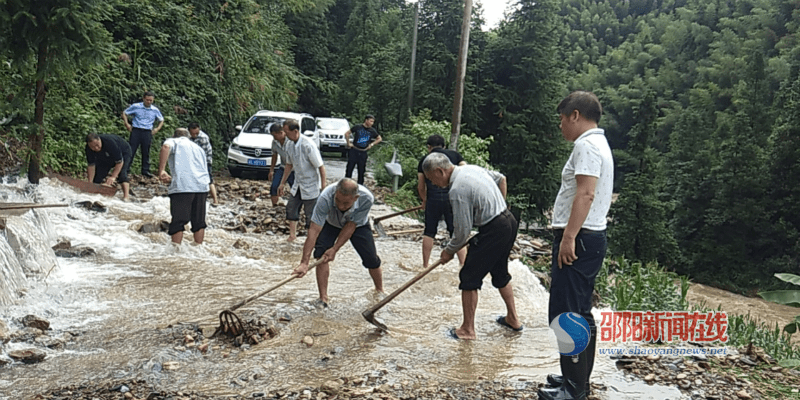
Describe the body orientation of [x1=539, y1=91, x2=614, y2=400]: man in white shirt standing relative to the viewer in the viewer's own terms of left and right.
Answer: facing to the left of the viewer

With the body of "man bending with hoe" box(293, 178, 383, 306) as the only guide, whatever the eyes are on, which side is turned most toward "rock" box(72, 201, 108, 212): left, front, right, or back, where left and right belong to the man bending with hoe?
right

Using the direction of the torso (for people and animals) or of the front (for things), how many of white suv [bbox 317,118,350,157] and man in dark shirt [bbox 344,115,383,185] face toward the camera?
2

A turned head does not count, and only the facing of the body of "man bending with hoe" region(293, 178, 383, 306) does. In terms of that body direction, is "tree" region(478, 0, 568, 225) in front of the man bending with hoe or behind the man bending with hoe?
behind

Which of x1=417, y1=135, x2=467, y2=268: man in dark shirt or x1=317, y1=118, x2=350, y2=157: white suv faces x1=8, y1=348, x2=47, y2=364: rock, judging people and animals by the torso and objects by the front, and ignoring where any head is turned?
the white suv
